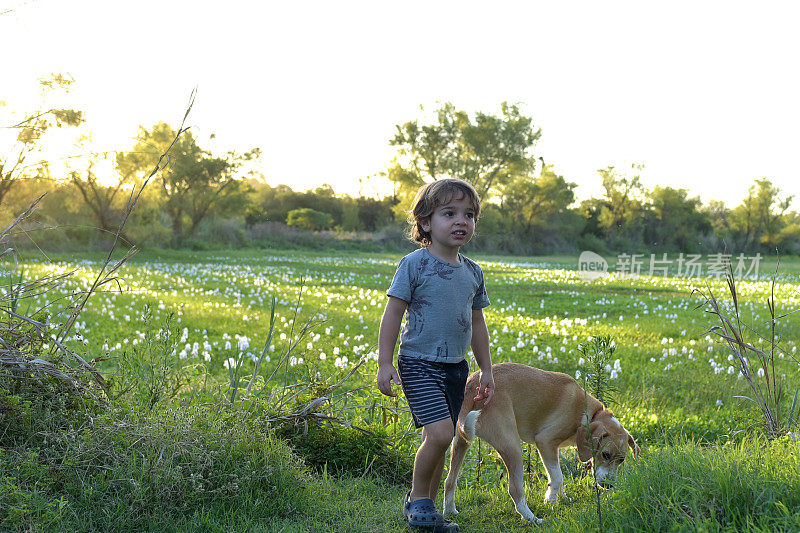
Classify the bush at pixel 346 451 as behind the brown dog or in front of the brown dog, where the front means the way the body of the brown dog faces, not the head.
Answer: behind

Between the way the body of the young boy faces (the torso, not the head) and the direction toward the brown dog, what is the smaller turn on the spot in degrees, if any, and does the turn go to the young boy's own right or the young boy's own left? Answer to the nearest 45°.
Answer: approximately 45° to the young boy's own left

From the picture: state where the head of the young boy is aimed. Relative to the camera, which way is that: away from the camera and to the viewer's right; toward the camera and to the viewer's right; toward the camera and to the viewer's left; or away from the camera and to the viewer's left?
toward the camera and to the viewer's right

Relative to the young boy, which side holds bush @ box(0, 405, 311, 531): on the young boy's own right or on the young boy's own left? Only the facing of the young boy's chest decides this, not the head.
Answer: on the young boy's own right

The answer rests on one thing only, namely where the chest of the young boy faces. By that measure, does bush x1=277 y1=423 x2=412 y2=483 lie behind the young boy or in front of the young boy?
behind

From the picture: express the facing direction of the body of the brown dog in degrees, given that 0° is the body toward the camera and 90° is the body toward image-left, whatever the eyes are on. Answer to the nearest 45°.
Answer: approximately 270°

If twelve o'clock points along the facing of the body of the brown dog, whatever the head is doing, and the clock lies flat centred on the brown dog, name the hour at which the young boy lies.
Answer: The young boy is roughly at 5 o'clock from the brown dog.

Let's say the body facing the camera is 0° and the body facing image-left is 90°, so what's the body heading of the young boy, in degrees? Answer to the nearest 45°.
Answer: approximately 315°
